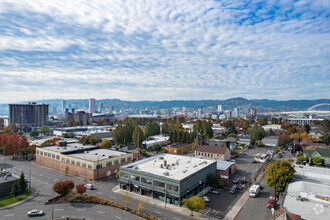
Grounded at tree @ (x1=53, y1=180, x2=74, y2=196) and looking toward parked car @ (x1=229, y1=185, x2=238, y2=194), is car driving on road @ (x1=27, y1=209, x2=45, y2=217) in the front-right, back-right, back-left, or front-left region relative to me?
back-right

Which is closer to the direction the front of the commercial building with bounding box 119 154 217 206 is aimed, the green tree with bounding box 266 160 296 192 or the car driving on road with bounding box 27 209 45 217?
the car driving on road

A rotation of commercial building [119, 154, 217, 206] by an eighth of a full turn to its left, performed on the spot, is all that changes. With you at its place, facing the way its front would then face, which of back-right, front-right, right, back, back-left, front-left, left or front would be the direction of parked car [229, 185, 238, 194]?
left

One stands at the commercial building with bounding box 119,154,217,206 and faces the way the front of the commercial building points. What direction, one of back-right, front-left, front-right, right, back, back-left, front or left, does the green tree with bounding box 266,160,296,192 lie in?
back-left

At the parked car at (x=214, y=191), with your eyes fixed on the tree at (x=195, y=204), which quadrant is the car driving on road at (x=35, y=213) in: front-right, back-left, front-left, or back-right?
front-right

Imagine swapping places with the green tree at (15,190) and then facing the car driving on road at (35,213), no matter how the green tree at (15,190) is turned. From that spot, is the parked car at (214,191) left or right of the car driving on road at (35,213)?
left

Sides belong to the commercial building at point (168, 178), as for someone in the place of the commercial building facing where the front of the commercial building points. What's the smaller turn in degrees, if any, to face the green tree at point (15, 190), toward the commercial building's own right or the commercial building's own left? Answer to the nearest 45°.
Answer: approximately 45° to the commercial building's own right

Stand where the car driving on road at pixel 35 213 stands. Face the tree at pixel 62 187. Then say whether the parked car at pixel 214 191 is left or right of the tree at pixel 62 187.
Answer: right

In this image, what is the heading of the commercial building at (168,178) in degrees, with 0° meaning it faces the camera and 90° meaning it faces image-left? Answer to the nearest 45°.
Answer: approximately 45°

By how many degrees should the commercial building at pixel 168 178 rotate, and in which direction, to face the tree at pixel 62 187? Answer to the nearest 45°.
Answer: approximately 45° to its right

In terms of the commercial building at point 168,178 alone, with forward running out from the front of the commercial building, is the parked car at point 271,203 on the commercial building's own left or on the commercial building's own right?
on the commercial building's own left

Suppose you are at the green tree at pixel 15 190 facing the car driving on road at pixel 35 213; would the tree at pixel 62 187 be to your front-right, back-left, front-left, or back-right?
front-left
